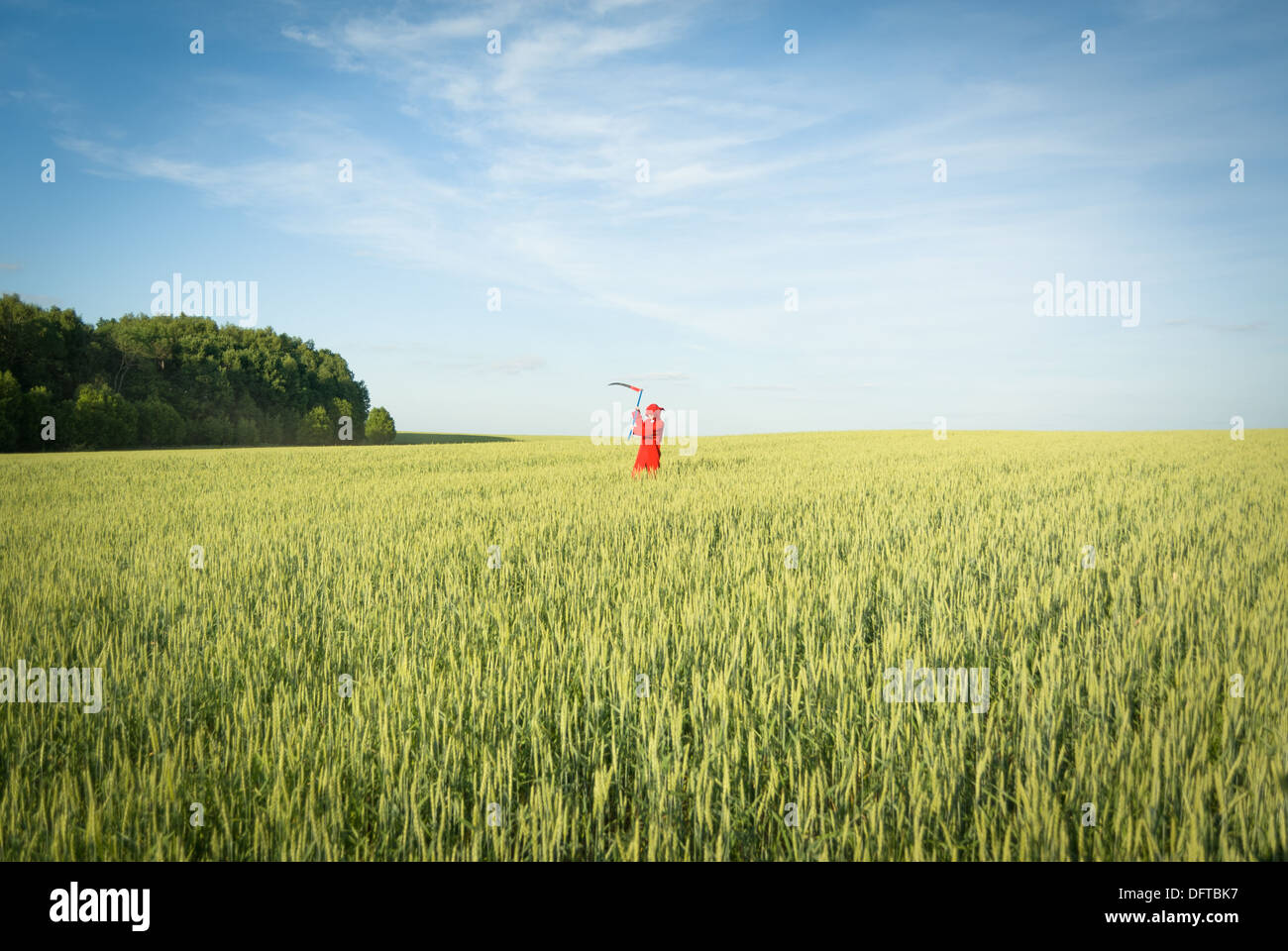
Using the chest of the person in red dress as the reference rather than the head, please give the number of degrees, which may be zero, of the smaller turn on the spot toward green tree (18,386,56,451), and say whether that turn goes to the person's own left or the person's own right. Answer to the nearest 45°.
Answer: approximately 135° to the person's own right

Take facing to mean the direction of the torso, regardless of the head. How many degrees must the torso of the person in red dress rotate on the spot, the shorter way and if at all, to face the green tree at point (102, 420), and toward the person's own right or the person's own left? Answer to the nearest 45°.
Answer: approximately 135° to the person's own right

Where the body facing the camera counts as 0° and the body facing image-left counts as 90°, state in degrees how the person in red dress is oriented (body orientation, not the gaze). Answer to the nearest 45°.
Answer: approximately 0°

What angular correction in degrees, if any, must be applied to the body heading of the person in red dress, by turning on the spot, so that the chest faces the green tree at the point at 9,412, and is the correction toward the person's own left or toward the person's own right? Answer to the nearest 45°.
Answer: approximately 135° to the person's own right
